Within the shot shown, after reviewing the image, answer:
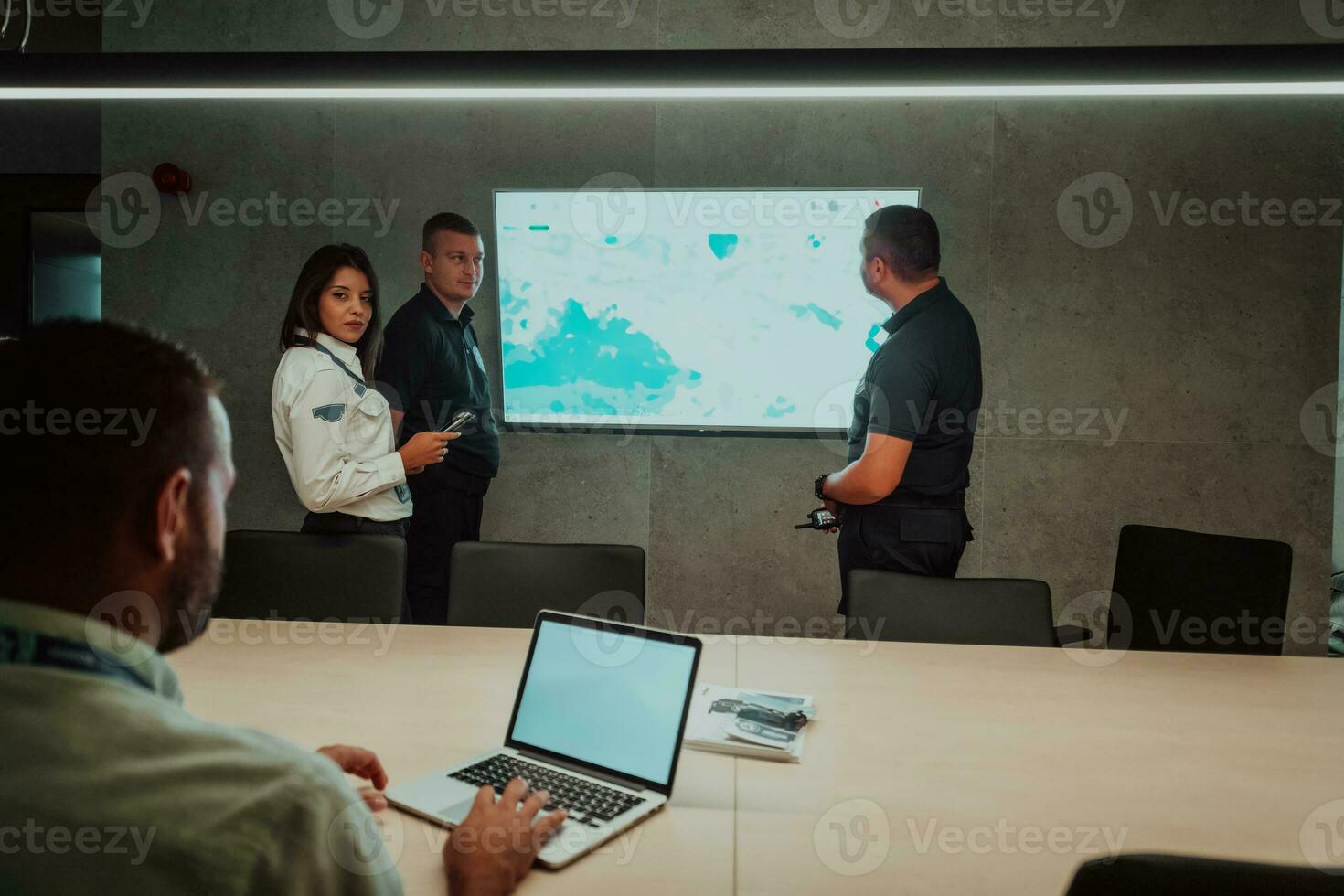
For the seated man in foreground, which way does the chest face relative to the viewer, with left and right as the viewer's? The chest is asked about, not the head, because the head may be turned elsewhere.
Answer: facing away from the viewer and to the right of the viewer

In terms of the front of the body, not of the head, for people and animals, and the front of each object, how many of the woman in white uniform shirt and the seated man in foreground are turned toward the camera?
0

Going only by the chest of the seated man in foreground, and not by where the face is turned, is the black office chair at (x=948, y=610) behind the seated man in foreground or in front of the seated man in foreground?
in front

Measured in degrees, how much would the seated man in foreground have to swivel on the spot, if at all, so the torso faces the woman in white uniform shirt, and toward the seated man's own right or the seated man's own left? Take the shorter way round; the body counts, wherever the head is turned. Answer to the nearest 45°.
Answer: approximately 45° to the seated man's own left

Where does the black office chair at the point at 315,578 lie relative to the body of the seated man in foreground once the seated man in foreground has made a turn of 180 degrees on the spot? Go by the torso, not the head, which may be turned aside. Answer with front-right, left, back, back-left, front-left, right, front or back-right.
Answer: back-right

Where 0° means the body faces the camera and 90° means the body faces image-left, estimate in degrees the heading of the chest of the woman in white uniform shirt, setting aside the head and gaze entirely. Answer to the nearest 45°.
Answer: approximately 270°

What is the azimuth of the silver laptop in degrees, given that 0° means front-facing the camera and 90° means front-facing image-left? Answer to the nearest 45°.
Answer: approximately 45°

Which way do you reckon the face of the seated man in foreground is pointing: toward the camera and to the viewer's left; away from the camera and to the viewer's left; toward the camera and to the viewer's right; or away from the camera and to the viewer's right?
away from the camera and to the viewer's right

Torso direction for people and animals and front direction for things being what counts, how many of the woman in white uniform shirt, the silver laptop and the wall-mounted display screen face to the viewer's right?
1

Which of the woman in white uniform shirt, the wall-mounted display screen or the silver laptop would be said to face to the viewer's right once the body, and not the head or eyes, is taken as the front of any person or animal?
the woman in white uniform shirt

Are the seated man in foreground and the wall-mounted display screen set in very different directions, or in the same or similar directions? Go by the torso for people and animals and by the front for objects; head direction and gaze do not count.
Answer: very different directions
